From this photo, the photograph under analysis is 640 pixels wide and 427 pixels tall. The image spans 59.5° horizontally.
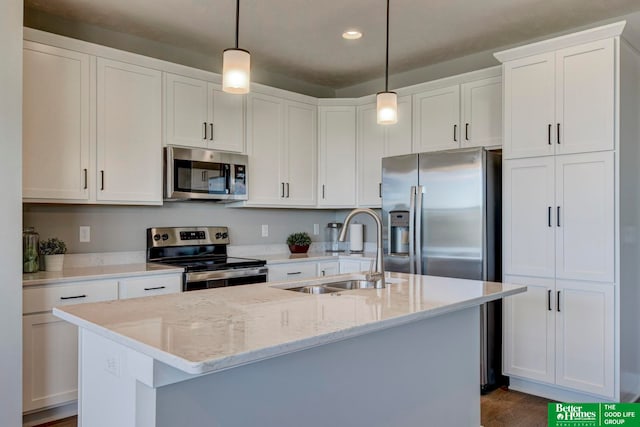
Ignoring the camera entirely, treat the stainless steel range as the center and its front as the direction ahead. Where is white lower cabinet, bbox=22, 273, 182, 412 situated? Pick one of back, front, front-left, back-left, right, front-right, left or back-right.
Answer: right

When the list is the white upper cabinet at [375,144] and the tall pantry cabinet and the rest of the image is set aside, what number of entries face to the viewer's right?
0

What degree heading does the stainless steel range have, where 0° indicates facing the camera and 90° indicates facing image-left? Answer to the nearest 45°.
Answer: approximately 315°

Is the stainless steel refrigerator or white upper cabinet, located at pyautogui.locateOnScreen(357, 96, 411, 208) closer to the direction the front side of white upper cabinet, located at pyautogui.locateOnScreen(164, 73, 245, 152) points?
the stainless steel refrigerator

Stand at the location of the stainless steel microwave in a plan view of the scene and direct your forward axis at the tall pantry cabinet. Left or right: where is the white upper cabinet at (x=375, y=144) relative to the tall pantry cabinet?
left
